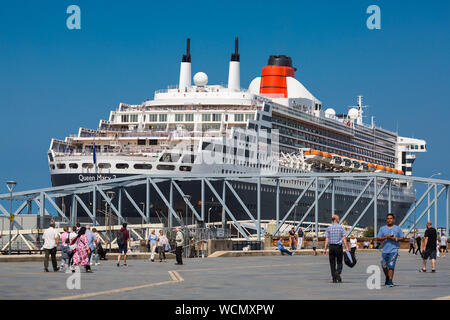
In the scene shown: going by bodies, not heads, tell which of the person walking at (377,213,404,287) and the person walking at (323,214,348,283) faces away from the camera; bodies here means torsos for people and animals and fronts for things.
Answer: the person walking at (323,214,348,283)

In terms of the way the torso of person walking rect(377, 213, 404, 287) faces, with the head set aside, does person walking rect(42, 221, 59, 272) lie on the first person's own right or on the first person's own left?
on the first person's own right

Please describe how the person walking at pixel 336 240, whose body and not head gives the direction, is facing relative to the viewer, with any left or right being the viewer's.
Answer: facing away from the viewer

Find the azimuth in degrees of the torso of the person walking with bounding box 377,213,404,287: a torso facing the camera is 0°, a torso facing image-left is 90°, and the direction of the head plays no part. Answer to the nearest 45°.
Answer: approximately 0°

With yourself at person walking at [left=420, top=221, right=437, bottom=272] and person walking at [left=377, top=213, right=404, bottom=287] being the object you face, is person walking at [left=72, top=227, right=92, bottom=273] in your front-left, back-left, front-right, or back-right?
front-right

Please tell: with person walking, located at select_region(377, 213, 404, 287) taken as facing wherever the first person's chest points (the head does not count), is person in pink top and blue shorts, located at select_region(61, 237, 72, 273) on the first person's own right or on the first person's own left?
on the first person's own right

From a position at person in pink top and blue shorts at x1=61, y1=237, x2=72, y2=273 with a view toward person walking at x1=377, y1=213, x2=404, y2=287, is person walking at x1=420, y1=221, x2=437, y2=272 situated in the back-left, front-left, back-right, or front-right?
front-left

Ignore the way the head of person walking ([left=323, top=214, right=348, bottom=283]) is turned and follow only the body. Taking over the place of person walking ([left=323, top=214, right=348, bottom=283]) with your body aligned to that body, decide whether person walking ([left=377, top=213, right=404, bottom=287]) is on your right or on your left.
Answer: on your right

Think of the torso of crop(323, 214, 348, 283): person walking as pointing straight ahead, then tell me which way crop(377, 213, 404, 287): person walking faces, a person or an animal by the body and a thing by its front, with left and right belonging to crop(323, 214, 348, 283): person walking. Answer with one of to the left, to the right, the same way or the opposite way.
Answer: the opposite way

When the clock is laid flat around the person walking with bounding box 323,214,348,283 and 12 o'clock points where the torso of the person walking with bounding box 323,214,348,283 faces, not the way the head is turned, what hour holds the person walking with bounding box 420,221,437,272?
the person walking with bounding box 420,221,437,272 is roughly at 1 o'clock from the person walking with bounding box 323,214,348,283.
